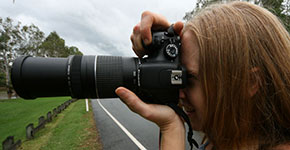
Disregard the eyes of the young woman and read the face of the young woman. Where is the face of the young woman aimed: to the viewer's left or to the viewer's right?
to the viewer's left

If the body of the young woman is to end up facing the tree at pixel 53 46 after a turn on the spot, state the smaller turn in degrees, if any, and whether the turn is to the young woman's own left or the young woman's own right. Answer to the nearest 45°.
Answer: approximately 45° to the young woman's own right

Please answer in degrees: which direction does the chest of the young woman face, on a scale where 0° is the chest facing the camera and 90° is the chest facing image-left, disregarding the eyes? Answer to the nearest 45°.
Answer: approximately 90°
